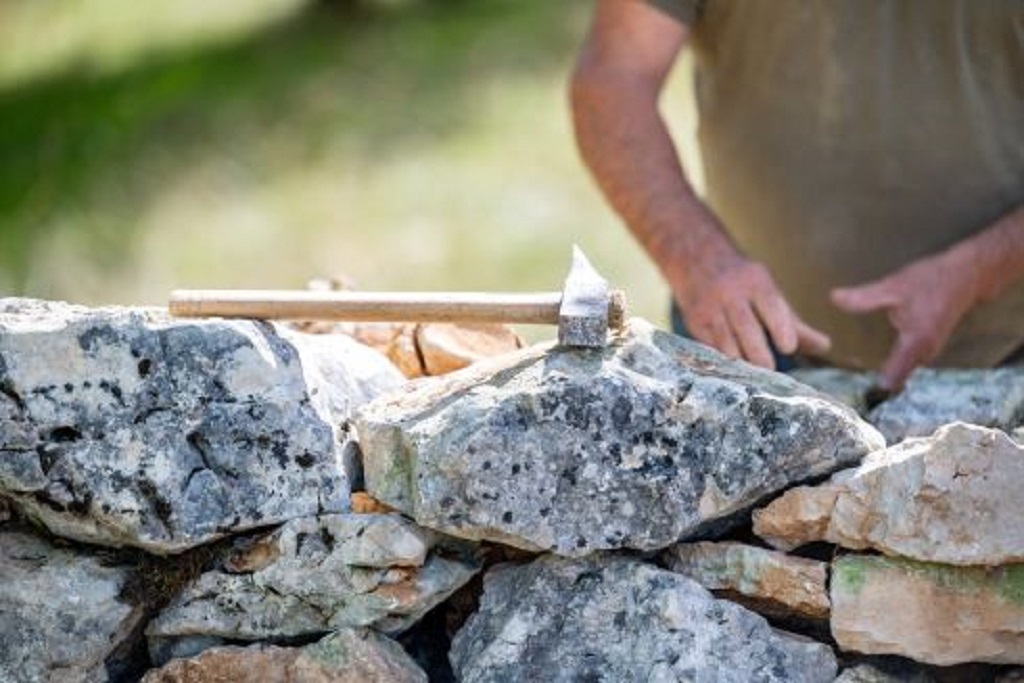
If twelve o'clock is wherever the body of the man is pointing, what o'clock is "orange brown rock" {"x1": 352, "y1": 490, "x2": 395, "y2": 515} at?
The orange brown rock is roughly at 1 o'clock from the man.

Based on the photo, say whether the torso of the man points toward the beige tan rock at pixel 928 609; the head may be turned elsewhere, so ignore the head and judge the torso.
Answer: yes

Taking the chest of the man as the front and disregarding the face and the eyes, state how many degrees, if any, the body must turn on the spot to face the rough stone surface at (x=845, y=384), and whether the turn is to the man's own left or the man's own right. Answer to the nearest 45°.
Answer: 0° — they already face it

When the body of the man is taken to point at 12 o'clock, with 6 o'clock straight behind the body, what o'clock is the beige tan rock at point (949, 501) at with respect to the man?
The beige tan rock is roughly at 12 o'clock from the man.

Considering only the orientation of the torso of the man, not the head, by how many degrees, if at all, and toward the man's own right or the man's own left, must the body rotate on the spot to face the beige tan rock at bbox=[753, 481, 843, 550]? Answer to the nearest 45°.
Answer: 0° — they already face it

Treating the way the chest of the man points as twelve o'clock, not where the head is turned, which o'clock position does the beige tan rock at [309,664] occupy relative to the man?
The beige tan rock is roughly at 1 o'clock from the man.

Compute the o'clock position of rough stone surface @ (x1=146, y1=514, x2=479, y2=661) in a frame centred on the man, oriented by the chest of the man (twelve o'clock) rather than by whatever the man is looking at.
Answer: The rough stone surface is roughly at 1 o'clock from the man.

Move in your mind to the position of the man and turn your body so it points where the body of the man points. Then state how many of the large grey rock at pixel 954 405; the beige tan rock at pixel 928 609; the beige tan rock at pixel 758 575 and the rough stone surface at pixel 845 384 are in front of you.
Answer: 4

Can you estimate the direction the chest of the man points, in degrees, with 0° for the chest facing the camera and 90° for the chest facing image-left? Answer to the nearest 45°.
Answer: approximately 0°
